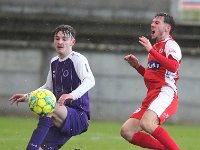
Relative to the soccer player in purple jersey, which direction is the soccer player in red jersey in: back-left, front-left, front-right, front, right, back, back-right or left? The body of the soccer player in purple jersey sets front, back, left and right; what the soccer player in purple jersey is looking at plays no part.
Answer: back-left

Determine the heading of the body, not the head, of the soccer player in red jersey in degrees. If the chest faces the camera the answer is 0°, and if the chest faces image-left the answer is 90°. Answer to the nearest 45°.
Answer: approximately 45°

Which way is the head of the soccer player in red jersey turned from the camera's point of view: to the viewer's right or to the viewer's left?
to the viewer's left

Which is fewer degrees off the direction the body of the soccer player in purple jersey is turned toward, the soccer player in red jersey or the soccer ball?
the soccer ball

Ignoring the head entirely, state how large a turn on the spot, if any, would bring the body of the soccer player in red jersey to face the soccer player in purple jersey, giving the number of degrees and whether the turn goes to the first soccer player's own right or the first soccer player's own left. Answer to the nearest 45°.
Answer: approximately 45° to the first soccer player's own right

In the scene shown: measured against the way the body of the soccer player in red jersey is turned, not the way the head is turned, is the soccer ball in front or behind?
in front

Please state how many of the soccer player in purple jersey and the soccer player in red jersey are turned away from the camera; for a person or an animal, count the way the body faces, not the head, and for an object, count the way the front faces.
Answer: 0
